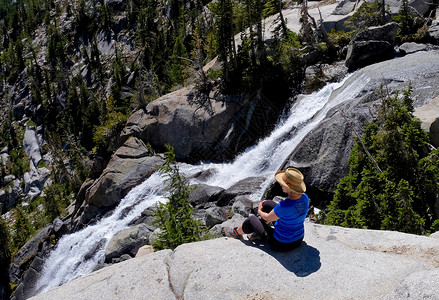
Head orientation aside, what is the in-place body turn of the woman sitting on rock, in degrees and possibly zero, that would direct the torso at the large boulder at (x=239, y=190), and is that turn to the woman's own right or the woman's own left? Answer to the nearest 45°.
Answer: approximately 45° to the woman's own right

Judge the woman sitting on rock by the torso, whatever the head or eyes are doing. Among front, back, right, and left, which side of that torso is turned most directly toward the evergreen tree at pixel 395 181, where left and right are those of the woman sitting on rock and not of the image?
right

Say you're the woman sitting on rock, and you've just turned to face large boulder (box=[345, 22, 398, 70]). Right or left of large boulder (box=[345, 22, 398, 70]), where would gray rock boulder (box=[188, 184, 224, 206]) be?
left

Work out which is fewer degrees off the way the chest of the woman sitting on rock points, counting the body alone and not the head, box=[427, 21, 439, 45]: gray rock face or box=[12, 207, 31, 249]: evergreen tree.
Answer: the evergreen tree

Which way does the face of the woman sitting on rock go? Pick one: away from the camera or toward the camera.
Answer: away from the camera

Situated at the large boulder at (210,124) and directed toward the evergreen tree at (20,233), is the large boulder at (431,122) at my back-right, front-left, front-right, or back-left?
back-left

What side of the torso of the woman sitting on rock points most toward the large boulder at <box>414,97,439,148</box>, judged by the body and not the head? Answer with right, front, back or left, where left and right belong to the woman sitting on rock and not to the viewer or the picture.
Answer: right

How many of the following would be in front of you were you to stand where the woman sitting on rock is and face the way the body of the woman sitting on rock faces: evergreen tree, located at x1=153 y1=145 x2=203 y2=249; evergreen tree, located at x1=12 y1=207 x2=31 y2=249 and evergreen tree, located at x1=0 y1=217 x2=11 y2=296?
3

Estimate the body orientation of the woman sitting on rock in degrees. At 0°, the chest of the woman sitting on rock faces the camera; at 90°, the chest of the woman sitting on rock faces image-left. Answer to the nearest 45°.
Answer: approximately 135°
